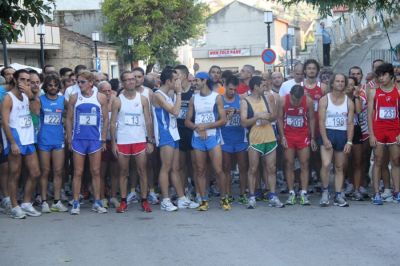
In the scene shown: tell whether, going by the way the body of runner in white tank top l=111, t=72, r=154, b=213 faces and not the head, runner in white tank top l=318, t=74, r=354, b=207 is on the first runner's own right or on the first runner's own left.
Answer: on the first runner's own left

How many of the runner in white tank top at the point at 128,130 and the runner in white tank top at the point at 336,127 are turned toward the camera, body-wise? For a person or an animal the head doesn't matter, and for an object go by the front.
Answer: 2

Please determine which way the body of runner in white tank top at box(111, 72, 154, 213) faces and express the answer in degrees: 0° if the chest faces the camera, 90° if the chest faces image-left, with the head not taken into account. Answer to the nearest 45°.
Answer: approximately 0°

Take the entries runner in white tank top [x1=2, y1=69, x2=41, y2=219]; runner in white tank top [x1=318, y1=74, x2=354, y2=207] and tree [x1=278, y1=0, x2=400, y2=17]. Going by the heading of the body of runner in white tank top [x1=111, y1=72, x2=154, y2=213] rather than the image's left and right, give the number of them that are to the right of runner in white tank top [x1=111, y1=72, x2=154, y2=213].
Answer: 1

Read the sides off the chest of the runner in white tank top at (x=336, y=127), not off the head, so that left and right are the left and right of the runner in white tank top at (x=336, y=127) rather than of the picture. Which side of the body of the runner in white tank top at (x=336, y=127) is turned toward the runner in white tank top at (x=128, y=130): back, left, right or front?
right

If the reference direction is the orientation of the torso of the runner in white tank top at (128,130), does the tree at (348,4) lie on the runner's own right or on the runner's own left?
on the runner's own left

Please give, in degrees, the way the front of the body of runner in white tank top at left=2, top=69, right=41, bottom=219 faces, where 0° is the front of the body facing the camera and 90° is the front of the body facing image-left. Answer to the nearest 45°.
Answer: approximately 315°
